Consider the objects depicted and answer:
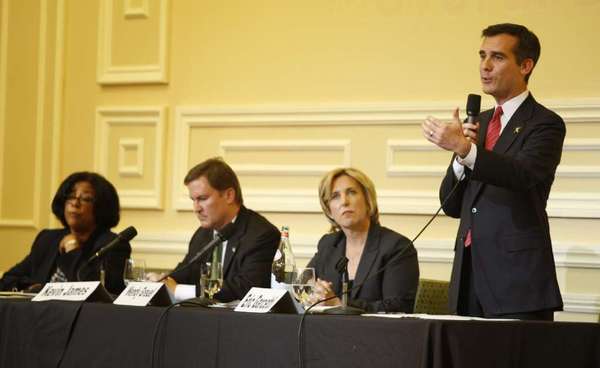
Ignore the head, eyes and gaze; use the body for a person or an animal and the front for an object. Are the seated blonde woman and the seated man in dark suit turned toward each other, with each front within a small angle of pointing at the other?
no

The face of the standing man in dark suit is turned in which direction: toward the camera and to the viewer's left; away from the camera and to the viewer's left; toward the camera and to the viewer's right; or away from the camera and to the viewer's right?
toward the camera and to the viewer's left

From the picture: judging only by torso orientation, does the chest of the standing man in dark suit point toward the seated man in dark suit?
no

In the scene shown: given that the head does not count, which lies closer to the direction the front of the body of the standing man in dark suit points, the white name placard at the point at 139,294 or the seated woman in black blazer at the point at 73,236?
the white name placard

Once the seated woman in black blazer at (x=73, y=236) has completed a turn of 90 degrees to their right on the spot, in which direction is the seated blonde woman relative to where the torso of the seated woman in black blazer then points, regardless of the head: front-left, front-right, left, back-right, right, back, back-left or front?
back

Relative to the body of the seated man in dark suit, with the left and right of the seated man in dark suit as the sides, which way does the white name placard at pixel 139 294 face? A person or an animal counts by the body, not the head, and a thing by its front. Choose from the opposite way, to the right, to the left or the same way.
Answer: the same way

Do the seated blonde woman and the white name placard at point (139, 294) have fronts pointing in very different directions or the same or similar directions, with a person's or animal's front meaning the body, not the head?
same or similar directions

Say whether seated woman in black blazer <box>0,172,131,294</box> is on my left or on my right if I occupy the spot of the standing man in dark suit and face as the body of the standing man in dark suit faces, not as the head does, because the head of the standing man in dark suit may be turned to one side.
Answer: on my right

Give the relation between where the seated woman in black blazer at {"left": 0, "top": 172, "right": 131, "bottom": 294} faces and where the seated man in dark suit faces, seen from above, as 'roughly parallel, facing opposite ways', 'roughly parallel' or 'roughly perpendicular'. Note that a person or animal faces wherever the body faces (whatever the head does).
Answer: roughly parallel

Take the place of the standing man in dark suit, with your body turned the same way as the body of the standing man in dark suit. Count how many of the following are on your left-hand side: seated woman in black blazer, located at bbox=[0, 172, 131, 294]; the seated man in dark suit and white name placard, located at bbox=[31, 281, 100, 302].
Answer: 0

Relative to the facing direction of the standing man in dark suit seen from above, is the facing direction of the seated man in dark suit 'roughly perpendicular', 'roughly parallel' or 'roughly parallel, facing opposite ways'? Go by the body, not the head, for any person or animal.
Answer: roughly parallel

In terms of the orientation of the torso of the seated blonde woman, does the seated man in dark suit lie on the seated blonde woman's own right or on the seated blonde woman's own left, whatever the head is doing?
on the seated blonde woman's own right

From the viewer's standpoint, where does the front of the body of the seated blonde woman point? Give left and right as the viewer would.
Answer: facing the viewer and to the left of the viewer

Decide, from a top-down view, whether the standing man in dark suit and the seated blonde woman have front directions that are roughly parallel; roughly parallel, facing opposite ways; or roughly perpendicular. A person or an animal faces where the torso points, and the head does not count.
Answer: roughly parallel

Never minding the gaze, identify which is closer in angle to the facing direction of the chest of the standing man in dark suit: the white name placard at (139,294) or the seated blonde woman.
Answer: the white name placard
